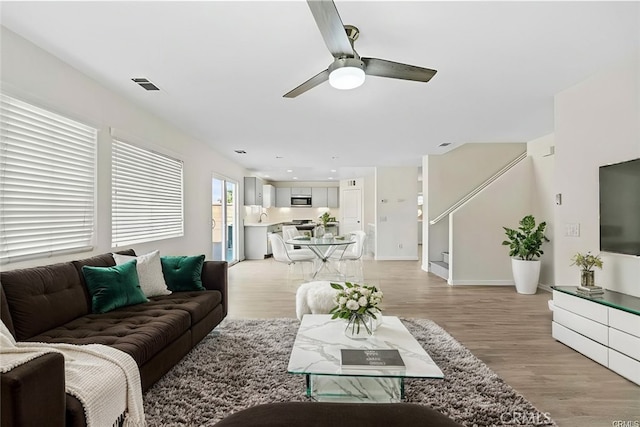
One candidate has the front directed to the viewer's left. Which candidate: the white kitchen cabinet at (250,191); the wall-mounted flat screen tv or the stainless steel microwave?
the wall-mounted flat screen tv

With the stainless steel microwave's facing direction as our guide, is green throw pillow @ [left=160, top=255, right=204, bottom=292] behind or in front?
in front

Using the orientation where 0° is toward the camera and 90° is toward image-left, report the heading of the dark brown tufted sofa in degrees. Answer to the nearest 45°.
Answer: approximately 315°

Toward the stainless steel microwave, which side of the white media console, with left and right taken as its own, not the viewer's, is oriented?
right

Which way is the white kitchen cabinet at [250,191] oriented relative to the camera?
to the viewer's right

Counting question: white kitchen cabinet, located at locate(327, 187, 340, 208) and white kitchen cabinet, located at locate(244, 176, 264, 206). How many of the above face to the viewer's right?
1

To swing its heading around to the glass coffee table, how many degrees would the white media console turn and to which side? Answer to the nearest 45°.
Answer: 0° — it already faces it

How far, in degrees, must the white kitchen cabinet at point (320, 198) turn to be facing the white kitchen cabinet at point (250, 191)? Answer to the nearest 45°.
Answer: approximately 45° to its right

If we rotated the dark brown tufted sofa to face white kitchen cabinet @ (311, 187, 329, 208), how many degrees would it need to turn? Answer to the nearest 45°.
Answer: approximately 90° to its left

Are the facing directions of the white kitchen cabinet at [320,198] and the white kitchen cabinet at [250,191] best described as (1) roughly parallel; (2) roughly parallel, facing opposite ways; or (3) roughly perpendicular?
roughly perpendicular

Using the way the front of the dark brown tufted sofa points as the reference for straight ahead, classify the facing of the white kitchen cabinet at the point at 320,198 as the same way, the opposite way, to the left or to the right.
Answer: to the right

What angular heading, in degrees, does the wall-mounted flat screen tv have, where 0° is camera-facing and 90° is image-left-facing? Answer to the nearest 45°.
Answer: approximately 90°
